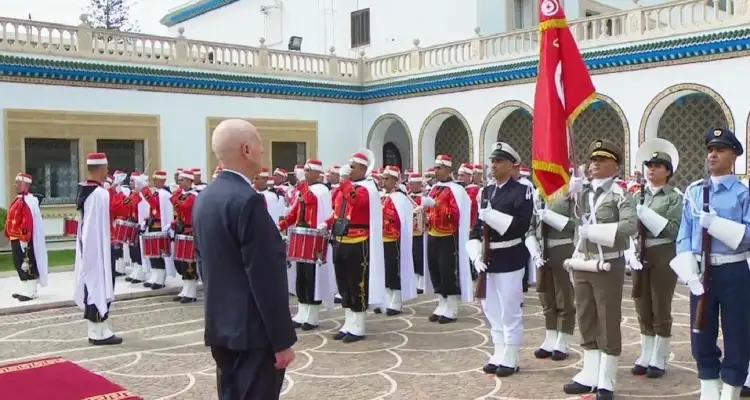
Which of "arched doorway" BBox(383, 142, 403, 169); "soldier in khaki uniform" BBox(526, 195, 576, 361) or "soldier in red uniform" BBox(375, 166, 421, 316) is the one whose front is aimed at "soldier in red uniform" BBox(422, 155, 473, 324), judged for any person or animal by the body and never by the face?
the arched doorway

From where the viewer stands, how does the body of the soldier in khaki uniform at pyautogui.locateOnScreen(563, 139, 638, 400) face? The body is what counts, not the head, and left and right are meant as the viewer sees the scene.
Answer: facing the viewer and to the left of the viewer

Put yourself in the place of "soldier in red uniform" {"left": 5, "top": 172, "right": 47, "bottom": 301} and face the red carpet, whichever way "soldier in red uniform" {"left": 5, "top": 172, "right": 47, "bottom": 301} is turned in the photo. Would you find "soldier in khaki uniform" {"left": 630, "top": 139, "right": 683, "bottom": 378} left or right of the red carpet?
left

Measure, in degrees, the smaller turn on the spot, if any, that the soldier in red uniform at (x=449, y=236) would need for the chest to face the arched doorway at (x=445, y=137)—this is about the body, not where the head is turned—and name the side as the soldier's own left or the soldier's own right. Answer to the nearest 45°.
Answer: approximately 135° to the soldier's own right

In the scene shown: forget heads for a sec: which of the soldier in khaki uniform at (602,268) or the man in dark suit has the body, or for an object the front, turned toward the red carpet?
the soldier in khaki uniform

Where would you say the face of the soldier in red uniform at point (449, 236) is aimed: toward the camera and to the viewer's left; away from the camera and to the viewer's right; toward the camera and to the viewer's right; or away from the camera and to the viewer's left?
toward the camera and to the viewer's left

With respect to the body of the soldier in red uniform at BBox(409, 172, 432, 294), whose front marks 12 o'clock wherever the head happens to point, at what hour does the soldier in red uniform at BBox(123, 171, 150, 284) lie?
the soldier in red uniform at BBox(123, 171, 150, 284) is roughly at 2 o'clock from the soldier in red uniform at BBox(409, 172, 432, 294).

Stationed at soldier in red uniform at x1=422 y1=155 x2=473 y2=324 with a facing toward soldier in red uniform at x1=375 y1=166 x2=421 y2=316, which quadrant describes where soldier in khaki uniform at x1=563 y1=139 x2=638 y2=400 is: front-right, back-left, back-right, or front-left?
back-left

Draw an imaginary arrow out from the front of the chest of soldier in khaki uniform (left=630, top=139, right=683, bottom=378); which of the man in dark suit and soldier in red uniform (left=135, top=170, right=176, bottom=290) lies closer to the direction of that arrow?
the man in dark suit

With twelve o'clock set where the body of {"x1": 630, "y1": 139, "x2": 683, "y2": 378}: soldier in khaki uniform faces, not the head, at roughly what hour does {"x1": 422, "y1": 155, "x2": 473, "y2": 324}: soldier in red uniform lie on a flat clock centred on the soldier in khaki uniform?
The soldier in red uniform is roughly at 3 o'clock from the soldier in khaki uniform.

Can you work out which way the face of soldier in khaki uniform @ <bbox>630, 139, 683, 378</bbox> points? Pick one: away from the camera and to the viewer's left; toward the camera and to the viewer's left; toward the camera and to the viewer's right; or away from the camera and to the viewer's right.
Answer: toward the camera and to the viewer's left

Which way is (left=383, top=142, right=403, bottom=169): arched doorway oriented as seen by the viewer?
toward the camera

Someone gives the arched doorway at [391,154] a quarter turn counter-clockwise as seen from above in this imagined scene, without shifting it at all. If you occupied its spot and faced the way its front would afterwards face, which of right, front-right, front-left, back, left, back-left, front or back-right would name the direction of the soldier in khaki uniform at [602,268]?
right

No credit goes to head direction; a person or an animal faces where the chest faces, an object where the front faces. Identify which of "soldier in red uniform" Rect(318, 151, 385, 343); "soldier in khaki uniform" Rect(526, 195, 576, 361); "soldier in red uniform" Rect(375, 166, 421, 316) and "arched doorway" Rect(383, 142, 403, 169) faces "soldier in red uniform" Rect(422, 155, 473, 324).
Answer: the arched doorway

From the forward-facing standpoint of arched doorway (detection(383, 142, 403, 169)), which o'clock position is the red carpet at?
The red carpet is roughly at 12 o'clock from the arched doorway.
